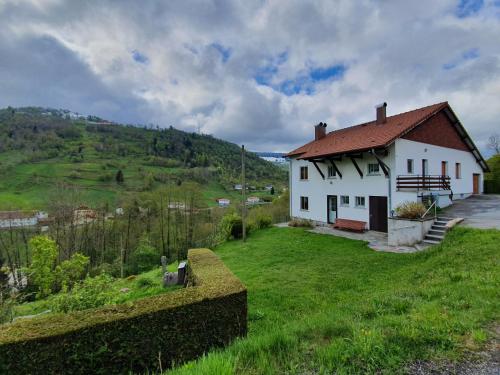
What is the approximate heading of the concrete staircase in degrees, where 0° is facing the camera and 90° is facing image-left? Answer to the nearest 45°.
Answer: approximately 45°

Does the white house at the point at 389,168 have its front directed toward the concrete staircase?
no

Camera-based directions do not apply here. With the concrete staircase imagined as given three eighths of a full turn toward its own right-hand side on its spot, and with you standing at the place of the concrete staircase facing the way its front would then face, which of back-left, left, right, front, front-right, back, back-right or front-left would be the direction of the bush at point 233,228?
left

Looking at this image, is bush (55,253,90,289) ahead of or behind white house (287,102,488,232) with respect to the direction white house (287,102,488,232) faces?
ahead

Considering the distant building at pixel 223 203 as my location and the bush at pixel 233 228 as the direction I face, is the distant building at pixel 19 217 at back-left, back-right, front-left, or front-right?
front-right

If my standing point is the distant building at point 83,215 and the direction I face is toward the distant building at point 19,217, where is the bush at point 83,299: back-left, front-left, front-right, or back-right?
back-left

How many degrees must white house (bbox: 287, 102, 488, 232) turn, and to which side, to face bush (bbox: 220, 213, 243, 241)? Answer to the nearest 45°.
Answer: approximately 45° to its right

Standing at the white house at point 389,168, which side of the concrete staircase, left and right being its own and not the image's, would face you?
right

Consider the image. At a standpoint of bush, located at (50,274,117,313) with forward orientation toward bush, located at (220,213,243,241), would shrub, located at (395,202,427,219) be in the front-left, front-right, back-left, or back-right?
front-right

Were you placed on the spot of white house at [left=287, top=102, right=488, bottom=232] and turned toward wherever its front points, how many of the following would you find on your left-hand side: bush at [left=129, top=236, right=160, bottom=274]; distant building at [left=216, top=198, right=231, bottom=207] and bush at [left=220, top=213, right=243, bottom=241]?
0

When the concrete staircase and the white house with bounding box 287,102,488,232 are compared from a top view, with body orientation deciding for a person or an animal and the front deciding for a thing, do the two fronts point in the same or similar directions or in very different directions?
same or similar directions

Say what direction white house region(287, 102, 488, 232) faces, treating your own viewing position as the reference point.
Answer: facing the viewer and to the left of the viewer

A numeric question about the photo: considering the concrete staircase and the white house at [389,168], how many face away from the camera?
0

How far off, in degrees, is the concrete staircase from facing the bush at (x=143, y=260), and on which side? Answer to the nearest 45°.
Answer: approximately 45° to its right

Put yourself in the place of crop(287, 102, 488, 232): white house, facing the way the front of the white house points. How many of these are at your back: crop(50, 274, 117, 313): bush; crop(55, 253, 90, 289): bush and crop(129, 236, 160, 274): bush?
0
